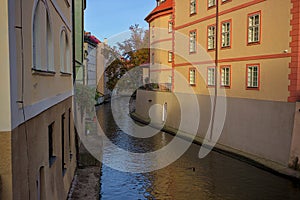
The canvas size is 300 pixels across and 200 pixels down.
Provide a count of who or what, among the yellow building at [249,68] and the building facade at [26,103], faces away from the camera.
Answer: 0

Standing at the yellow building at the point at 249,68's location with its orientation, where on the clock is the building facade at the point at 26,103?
The building facade is roughly at 11 o'clock from the yellow building.

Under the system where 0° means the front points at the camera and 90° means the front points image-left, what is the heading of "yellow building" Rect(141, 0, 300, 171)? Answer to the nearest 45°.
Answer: approximately 45°

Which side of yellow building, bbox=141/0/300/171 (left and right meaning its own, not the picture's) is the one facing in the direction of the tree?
right

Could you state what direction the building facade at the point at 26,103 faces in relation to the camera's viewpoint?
facing the viewer and to the right of the viewer

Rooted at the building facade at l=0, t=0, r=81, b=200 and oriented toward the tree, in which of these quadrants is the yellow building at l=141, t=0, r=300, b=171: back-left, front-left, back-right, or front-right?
front-right

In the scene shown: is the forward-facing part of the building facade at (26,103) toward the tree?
no
